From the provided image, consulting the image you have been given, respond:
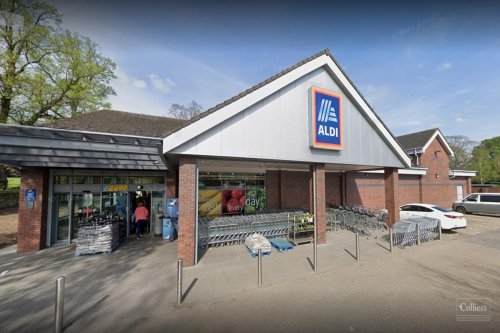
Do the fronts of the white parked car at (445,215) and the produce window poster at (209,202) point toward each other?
no

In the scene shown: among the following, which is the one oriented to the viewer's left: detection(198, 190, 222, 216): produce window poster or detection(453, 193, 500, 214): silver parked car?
the silver parked car

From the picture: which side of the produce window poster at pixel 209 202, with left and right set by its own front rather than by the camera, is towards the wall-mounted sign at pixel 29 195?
right

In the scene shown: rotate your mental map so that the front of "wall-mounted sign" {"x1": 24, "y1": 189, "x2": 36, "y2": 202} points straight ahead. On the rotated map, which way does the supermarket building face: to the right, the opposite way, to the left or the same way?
the same way

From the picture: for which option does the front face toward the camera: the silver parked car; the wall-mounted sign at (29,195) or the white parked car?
the wall-mounted sign

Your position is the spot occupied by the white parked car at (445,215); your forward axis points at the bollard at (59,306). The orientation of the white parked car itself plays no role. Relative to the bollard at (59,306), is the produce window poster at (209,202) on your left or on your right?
right

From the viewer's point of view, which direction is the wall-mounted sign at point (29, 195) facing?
toward the camera

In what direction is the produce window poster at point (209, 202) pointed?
toward the camera

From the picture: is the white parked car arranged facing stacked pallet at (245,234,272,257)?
no

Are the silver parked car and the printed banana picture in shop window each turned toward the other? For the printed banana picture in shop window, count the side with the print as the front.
no

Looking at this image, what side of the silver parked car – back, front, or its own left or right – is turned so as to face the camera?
left

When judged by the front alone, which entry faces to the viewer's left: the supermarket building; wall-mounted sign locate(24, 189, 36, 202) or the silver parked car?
the silver parked car

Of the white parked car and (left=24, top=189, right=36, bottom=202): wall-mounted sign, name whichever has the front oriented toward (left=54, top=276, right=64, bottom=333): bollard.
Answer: the wall-mounted sign

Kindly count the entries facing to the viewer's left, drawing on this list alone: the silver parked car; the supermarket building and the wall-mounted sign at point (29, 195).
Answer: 1

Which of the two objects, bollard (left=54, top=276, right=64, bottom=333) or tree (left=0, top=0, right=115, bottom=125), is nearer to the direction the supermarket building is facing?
the bollard

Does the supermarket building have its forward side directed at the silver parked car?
no
